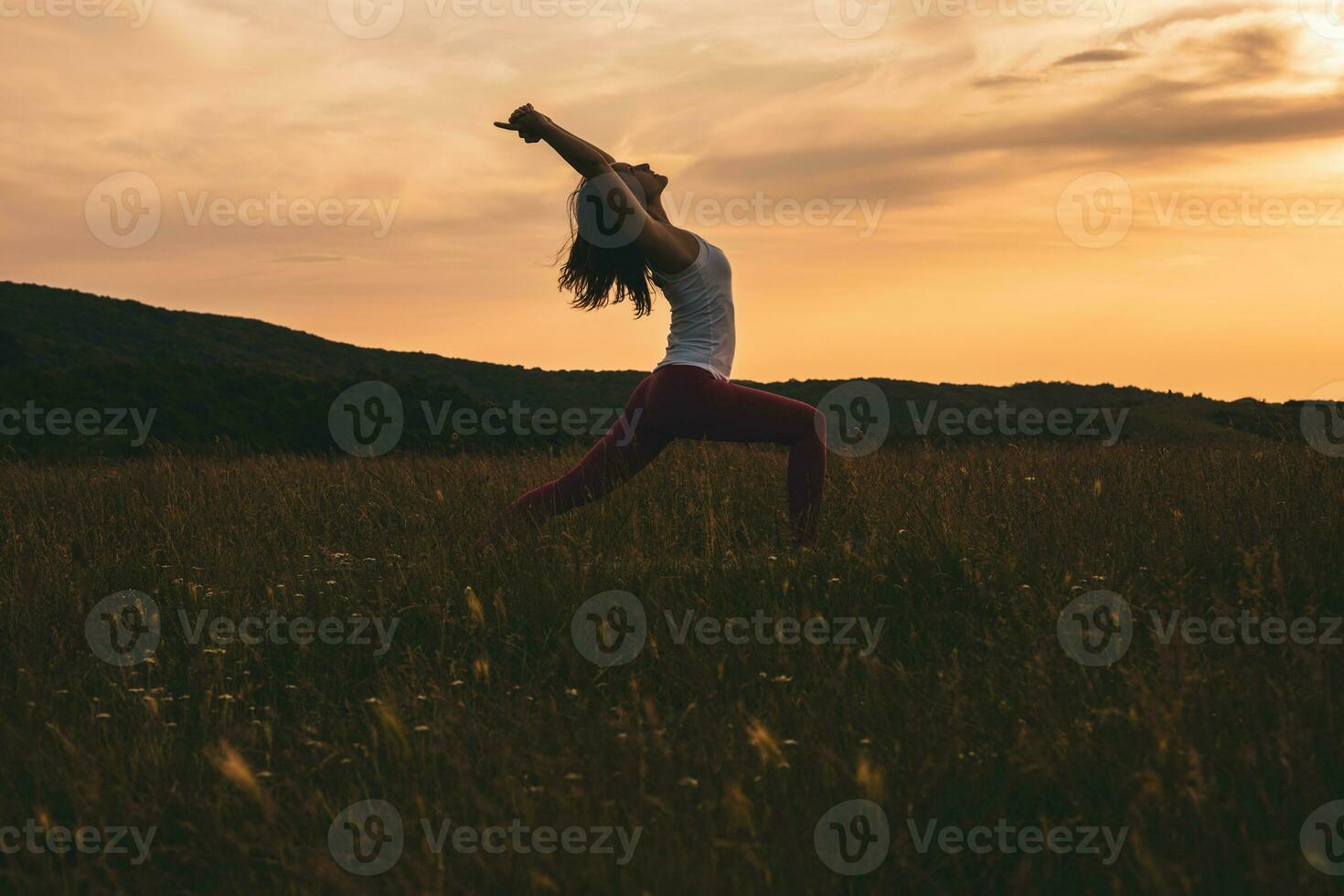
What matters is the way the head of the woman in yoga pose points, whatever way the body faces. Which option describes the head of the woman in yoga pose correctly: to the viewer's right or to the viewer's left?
to the viewer's right

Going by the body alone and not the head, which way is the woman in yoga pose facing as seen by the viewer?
to the viewer's right
